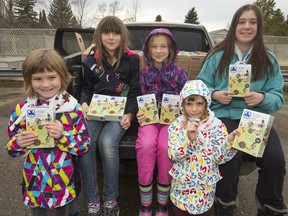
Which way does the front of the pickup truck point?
away from the camera

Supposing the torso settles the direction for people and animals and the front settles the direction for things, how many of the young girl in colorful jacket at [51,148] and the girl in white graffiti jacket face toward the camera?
2

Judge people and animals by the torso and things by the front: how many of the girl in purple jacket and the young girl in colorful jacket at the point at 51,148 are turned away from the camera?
0

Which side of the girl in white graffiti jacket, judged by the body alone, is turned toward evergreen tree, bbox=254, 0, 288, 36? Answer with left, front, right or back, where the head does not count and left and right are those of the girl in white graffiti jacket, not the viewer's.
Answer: back

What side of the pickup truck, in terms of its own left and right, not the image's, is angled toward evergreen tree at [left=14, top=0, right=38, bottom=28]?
front

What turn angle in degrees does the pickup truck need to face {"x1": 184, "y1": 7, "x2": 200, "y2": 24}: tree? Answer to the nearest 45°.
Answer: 0° — it already faces it

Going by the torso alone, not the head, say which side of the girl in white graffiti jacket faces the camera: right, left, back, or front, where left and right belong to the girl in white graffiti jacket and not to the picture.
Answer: front

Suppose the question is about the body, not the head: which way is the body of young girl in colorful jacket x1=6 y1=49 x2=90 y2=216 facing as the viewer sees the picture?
toward the camera

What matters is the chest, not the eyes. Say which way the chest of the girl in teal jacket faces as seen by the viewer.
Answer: toward the camera

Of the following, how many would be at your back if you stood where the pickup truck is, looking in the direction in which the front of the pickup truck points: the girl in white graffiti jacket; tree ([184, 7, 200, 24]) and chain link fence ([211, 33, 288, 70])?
1

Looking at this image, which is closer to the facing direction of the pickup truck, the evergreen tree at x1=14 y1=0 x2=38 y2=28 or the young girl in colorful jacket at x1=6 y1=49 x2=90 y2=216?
the evergreen tree

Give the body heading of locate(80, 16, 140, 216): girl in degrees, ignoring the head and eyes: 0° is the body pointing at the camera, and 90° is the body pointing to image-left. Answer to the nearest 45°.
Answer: approximately 0°
